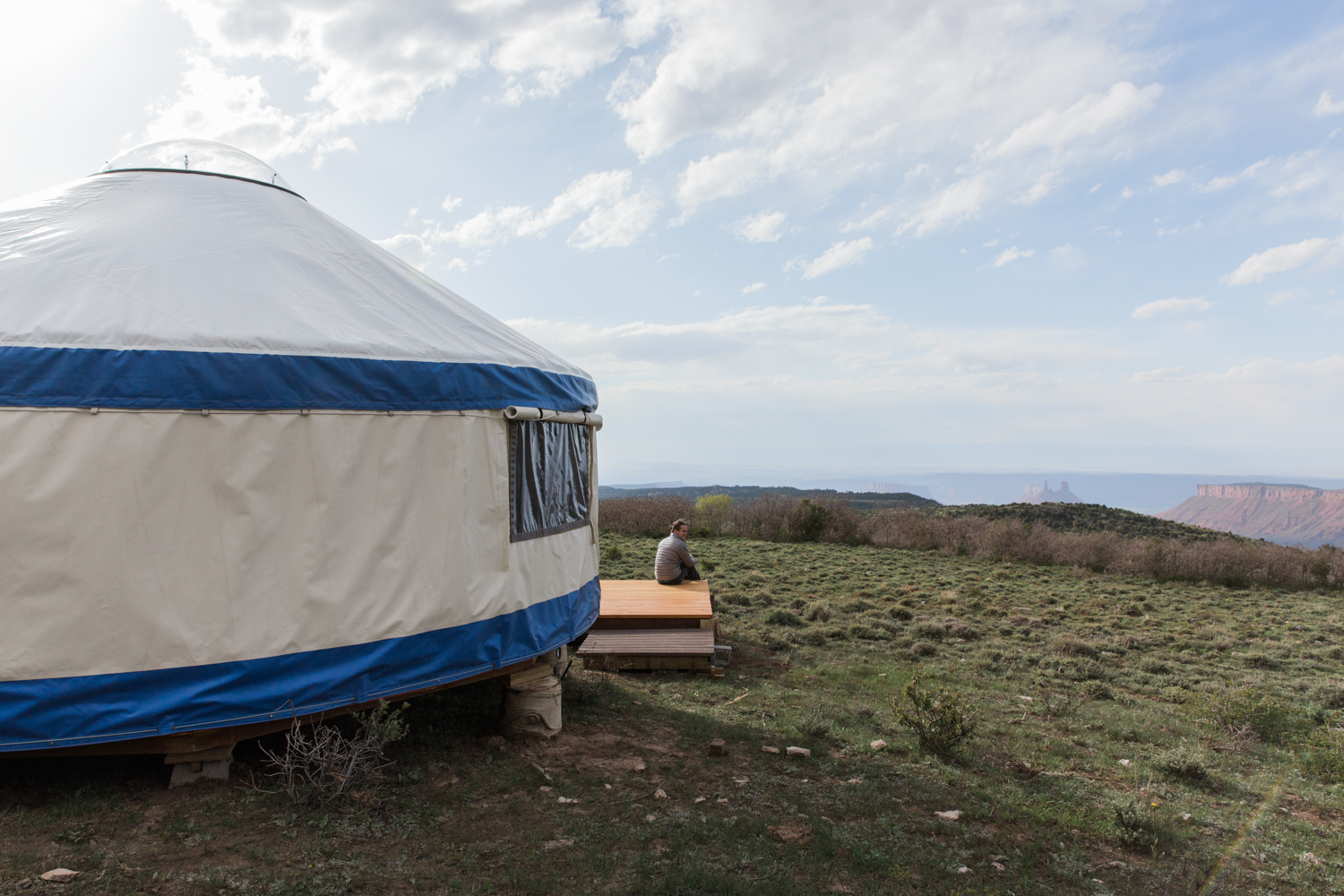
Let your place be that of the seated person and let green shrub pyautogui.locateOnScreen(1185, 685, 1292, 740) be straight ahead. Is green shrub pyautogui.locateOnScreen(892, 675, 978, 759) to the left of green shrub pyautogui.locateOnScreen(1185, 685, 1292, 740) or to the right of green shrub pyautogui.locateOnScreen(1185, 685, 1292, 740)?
right

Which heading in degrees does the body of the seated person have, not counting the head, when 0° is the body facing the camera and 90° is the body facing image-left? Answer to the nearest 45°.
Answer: approximately 225°

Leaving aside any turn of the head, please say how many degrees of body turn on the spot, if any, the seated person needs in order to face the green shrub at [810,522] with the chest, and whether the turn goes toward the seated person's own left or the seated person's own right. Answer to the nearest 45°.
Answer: approximately 45° to the seated person's own left

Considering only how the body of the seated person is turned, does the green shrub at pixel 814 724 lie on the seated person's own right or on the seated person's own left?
on the seated person's own right

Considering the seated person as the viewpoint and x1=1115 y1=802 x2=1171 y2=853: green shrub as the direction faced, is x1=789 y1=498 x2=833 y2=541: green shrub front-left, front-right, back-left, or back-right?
back-left

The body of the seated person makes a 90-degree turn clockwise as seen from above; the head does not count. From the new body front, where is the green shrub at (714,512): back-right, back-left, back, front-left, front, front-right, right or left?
back-left

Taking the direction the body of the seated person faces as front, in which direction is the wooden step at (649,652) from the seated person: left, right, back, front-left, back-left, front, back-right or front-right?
back-right
